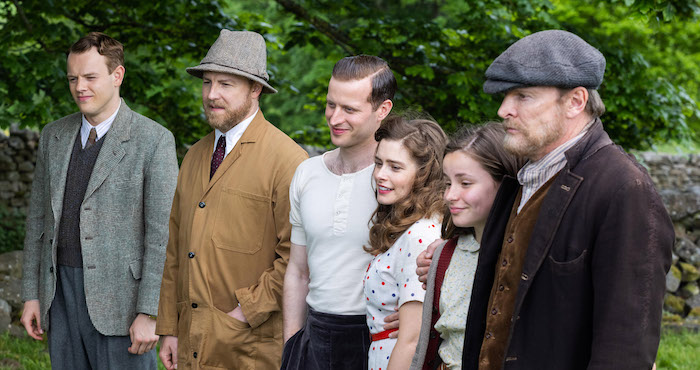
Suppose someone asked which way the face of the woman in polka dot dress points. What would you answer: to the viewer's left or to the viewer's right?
to the viewer's left

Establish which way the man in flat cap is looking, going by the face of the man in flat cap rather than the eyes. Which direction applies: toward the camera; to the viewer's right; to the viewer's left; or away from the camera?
to the viewer's left

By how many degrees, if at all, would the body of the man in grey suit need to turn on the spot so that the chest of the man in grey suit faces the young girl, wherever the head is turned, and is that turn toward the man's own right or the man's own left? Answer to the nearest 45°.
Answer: approximately 90° to the man's own left

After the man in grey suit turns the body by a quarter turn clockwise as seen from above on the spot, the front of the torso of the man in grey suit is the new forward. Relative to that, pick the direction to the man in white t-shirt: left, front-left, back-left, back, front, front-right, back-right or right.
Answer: back

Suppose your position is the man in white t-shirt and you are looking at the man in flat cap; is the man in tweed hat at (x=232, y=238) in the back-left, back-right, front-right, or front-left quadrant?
back-right

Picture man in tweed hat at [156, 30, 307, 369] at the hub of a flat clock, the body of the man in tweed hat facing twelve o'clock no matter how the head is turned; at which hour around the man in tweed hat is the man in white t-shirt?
The man in white t-shirt is roughly at 9 o'clock from the man in tweed hat.

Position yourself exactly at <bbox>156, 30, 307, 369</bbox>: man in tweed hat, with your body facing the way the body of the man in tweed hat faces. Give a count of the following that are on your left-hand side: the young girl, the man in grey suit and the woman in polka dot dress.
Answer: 2

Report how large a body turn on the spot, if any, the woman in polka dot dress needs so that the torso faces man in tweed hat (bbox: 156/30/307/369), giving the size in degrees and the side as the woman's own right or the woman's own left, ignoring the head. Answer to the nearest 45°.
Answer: approximately 90° to the woman's own right

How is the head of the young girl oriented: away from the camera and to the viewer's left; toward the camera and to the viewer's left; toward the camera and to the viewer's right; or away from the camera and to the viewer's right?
toward the camera and to the viewer's left

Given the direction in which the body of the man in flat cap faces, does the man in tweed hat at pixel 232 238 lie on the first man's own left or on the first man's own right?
on the first man's own right

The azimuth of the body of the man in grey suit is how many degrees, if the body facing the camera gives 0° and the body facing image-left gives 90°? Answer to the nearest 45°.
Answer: approximately 45°
